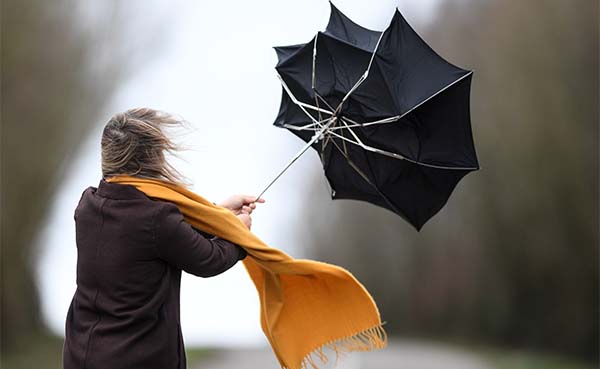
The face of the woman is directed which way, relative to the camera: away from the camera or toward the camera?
away from the camera

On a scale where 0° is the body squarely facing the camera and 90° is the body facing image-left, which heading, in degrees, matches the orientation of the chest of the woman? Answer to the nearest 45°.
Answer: approximately 225°
